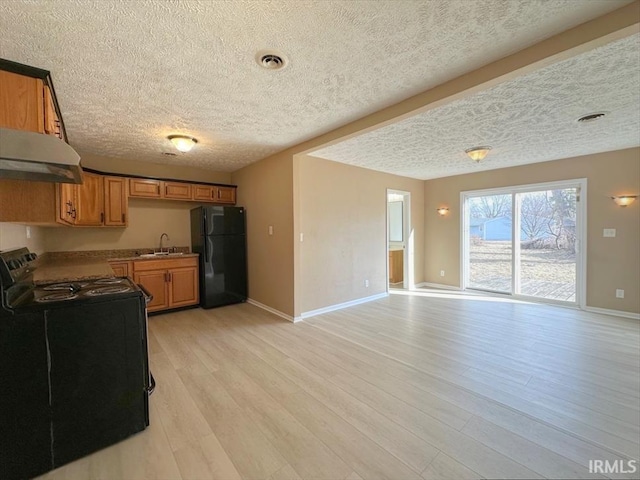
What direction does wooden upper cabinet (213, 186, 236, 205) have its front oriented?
toward the camera

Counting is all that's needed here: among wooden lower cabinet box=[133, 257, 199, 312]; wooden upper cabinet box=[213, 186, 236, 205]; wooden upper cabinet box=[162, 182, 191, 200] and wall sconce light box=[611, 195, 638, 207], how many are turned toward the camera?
4

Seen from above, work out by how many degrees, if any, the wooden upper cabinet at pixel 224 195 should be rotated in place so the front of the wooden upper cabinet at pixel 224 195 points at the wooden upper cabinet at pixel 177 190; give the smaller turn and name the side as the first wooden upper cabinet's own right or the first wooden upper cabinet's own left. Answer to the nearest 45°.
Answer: approximately 90° to the first wooden upper cabinet's own right

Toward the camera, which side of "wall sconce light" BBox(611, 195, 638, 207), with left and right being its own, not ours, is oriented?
front

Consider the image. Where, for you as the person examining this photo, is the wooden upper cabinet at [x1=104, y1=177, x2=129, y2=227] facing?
facing the viewer

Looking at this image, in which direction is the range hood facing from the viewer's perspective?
to the viewer's right

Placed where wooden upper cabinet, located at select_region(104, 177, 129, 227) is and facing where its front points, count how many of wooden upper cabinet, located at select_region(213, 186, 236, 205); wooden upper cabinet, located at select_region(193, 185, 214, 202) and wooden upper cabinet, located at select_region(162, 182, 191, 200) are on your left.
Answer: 3

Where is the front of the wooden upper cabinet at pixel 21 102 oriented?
to the viewer's right

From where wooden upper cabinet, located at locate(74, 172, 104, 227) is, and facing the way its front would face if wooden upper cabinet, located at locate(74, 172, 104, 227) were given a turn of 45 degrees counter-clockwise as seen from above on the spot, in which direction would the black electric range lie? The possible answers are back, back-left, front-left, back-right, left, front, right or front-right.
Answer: right

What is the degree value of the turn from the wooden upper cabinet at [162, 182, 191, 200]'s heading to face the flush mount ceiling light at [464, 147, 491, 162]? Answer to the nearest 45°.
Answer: approximately 45° to its left

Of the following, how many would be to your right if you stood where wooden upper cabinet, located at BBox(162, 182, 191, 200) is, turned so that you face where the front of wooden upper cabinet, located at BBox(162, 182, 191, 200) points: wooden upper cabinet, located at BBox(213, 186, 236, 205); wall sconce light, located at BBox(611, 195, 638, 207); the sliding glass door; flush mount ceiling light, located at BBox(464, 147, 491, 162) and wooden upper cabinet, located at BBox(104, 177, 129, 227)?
1

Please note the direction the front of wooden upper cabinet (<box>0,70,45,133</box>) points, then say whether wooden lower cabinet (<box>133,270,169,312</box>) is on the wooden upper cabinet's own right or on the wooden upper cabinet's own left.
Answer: on the wooden upper cabinet's own left

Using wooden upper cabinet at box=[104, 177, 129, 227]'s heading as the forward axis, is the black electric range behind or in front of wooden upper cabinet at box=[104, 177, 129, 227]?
in front

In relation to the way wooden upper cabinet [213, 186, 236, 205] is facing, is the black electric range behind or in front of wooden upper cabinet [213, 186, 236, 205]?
in front

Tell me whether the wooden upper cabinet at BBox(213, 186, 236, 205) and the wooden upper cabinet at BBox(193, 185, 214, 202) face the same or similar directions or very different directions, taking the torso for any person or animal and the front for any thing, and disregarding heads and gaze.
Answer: same or similar directions

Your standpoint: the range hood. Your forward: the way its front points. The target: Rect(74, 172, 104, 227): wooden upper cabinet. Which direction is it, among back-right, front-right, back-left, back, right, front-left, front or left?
left

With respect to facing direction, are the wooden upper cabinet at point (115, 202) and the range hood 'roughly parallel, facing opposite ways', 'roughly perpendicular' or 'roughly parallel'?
roughly perpendicular
